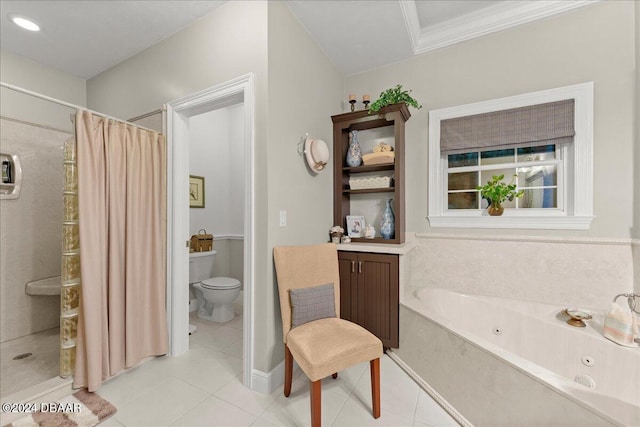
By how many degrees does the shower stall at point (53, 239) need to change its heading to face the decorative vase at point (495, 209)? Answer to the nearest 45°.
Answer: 0° — it already faces it

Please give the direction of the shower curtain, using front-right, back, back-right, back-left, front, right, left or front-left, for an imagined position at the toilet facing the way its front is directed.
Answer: right

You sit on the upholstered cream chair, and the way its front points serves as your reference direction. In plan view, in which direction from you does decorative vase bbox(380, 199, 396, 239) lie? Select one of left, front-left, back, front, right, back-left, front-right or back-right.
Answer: left

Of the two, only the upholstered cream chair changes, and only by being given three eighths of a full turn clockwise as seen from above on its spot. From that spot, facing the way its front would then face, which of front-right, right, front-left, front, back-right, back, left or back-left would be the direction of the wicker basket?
front-right

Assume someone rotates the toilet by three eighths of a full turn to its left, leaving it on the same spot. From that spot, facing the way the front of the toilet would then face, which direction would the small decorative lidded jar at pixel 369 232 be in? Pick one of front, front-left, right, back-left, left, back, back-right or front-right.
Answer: back-right

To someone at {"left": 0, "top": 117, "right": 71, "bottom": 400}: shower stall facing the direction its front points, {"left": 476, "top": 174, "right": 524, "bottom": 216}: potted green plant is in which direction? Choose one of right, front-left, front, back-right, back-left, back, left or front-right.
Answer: front

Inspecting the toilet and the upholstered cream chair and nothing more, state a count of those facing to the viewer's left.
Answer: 0

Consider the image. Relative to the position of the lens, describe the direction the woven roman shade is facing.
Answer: facing the viewer and to the left of the viewer

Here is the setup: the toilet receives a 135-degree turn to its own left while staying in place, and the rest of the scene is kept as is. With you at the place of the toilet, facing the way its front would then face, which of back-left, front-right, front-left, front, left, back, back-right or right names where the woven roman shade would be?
back-right

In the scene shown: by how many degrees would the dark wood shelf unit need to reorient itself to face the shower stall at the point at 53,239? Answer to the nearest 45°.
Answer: approximately 45° to its right

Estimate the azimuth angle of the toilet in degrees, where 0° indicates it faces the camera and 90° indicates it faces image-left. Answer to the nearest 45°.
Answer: approximately 315°

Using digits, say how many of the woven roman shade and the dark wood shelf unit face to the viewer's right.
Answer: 0

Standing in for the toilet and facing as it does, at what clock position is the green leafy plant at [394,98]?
The green leafy plant is roughly at 12 o'clock from the toilet.

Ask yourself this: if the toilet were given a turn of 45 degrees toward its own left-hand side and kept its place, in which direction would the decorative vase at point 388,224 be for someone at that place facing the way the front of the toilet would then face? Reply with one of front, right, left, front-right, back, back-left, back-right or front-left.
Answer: front-right

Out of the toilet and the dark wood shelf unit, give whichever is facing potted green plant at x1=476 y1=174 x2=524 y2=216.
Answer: the toilet

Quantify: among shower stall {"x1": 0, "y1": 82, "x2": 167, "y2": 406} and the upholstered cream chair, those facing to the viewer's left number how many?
0

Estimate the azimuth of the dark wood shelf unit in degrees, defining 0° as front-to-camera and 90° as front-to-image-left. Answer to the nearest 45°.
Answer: approximately 45°

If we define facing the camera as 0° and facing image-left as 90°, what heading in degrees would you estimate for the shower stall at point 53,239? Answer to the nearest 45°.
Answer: approximately 315°
